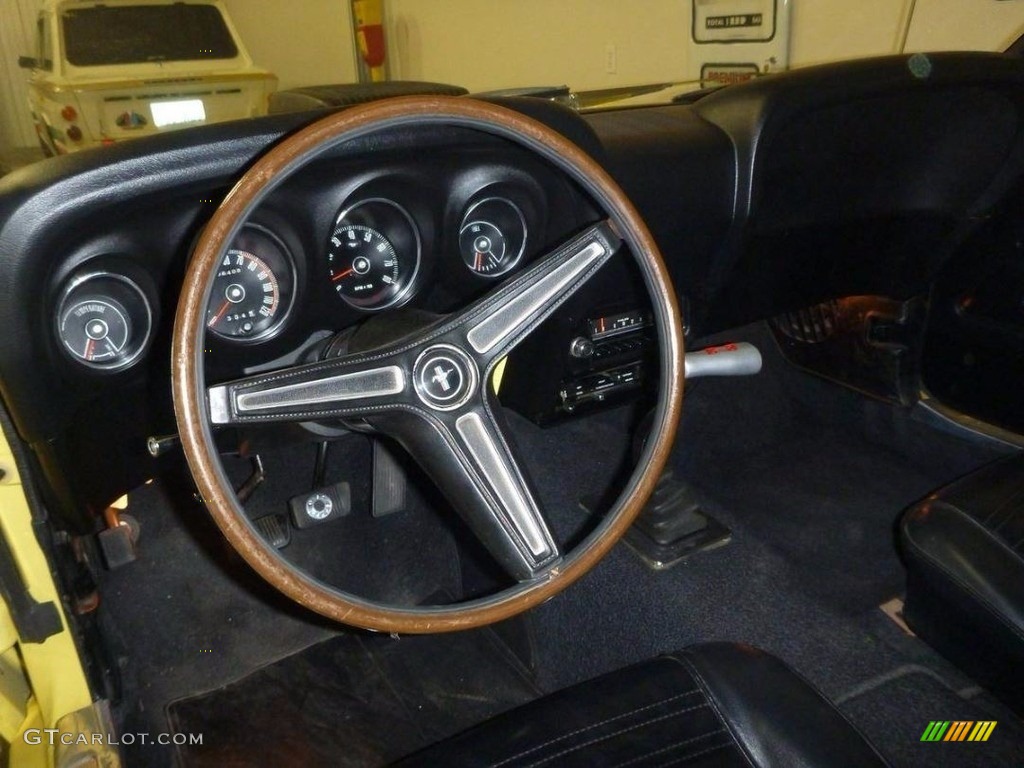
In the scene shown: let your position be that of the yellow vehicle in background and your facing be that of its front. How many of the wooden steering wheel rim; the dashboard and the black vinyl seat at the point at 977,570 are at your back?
3

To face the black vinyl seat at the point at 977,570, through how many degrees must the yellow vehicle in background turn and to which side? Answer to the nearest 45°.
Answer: approximately 180°

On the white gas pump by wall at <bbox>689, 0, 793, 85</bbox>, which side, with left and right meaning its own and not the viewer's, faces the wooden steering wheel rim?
front

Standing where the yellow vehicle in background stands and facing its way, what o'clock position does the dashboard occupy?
The dashboard is roughly at 6 o'clock from the yellow vehicle in background.

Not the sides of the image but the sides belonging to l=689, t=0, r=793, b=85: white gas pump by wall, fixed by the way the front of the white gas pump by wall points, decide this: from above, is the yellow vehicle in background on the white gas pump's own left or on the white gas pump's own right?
on the white gas pump's own right

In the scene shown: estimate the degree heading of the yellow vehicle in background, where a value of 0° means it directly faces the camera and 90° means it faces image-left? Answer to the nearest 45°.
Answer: approximately 180°

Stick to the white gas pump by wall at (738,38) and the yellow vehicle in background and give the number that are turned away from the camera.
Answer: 1

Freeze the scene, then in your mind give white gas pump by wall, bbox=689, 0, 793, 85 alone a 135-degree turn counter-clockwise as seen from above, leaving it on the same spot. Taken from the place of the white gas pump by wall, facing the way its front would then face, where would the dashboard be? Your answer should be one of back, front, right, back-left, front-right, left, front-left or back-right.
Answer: back-right

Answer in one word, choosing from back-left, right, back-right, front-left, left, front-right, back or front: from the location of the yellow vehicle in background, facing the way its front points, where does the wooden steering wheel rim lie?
back

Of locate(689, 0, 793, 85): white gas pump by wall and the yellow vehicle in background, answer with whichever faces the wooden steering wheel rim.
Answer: the white gas pump by wall

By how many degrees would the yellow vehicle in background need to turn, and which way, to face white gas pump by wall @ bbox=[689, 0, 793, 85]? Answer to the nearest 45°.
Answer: approximately 135° to its right
